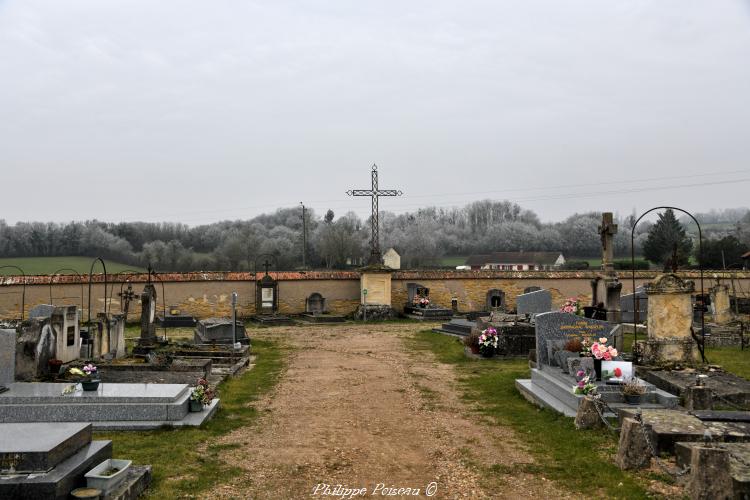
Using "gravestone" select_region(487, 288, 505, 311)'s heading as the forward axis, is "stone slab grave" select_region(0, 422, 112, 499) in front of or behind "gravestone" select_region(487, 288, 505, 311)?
in front

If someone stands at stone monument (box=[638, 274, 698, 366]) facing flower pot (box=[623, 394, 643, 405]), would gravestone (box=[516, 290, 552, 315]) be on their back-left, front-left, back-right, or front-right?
back-right

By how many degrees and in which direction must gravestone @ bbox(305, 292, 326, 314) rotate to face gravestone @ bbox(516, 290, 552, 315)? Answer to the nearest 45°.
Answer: approximately 45° to its left

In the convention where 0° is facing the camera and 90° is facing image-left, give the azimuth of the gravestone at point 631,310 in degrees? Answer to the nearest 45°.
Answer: approximately 0°

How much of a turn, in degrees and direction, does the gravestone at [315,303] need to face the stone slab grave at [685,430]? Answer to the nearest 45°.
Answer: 0° — it already faces it

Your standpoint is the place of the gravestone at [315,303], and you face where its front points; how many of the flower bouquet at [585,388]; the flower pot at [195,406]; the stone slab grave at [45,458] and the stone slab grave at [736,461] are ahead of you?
4

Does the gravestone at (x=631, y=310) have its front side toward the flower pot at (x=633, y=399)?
yes

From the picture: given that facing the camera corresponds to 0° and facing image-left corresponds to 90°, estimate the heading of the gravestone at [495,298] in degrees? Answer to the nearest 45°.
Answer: approximately 0°

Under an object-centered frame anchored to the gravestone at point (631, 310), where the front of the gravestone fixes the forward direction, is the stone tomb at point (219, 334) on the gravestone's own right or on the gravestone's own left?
on the gravestone's own right

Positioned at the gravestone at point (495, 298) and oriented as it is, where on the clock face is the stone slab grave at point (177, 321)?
The stone slab grave is roughly at 2 o'clock from the gravestone.

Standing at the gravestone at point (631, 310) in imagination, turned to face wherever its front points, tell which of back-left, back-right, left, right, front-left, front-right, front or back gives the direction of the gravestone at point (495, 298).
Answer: back-right

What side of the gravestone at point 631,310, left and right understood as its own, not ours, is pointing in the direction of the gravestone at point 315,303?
right

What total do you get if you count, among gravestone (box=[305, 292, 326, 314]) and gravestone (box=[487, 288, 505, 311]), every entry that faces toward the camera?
2

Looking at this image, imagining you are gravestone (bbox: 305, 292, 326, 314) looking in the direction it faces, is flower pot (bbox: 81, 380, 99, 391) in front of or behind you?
in front
